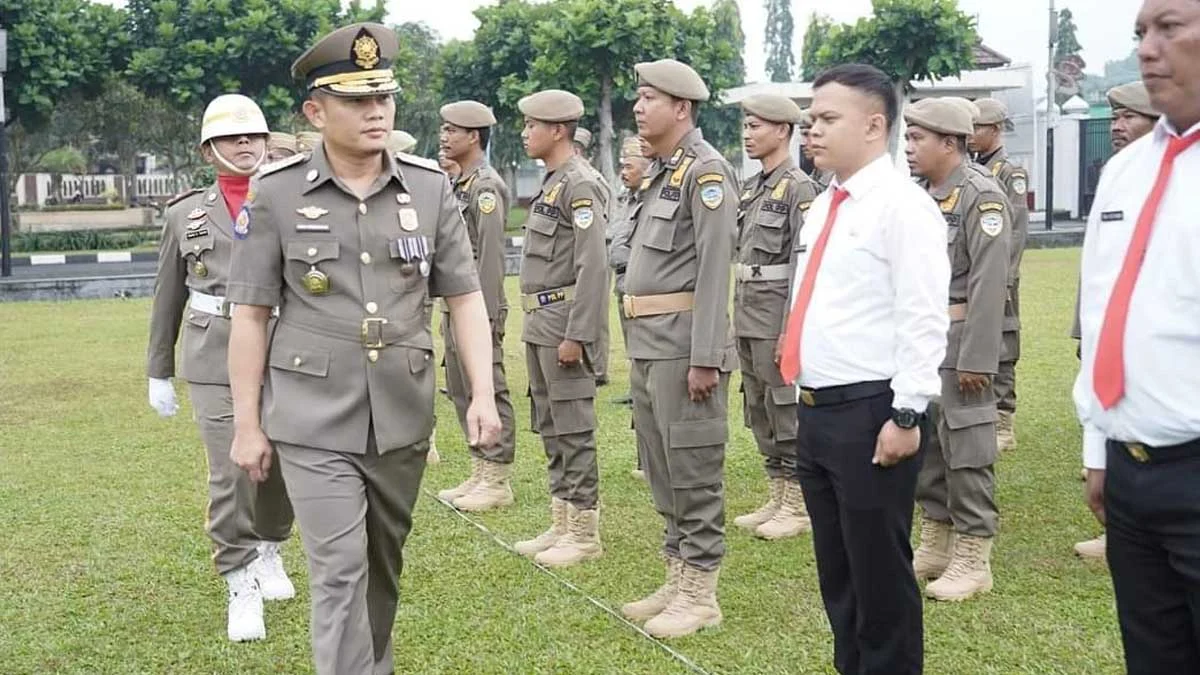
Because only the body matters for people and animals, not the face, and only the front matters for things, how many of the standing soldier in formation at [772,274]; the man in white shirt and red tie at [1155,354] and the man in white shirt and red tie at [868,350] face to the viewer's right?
0

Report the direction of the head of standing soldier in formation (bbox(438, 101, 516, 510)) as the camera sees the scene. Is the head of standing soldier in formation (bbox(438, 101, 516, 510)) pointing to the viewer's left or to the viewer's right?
to the viewer's left

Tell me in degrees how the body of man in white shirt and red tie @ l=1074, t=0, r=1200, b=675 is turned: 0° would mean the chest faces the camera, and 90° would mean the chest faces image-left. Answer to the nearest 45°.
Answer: approximately 45°

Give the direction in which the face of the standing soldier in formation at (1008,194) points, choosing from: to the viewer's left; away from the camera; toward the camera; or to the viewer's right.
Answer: to the viewer's left

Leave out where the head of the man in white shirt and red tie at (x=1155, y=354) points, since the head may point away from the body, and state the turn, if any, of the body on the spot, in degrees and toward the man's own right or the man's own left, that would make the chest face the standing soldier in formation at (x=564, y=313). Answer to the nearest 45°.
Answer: approximately 90° to the man's own right

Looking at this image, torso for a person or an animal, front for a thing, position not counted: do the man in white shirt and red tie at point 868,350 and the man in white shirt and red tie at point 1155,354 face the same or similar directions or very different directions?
same or similar directions

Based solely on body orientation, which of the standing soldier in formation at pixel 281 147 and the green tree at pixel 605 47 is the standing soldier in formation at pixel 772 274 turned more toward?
the standing soldier in formation

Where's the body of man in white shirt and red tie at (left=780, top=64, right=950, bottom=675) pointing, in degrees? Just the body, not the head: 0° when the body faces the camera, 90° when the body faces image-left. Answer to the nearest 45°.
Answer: approximately 45°

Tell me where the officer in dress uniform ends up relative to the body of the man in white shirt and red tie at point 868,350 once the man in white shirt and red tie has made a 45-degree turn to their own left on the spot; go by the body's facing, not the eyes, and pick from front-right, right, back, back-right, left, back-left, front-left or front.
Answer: right

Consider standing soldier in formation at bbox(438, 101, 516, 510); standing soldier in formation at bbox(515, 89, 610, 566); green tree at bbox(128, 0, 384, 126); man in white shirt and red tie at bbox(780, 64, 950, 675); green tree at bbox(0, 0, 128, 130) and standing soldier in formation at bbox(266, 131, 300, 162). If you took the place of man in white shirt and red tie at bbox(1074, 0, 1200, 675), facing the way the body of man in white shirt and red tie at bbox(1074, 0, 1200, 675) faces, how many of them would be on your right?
6

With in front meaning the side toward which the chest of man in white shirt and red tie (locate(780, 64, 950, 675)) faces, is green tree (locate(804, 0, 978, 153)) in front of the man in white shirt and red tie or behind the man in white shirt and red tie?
behind
